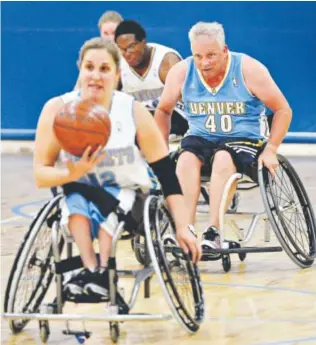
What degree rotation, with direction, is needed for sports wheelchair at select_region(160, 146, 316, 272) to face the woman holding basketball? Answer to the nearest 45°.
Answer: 0° — it already faces them

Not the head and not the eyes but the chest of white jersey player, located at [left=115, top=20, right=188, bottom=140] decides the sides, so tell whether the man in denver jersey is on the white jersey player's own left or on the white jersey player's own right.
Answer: on the white jersey player's own left

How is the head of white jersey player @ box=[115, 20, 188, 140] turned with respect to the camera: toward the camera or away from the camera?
toward the camera

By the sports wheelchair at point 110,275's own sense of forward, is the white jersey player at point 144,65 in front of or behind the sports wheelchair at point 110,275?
behind

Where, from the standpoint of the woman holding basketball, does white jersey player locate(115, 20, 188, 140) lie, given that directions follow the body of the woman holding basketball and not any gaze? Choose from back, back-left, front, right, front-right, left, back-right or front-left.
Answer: back

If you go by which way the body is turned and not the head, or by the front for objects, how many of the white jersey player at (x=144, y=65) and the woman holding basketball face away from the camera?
0

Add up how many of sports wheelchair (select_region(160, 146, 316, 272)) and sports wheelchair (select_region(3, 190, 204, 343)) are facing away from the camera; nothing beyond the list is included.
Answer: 0

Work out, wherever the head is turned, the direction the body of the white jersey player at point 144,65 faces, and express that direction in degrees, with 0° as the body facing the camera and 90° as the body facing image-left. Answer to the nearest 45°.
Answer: approximately 45°

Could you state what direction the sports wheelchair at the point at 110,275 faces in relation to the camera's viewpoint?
facing the viewer

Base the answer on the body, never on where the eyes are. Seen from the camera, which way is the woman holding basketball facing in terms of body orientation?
toward the camera

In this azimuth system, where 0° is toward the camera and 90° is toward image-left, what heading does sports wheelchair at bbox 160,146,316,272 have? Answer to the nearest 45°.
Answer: approximately 45°
